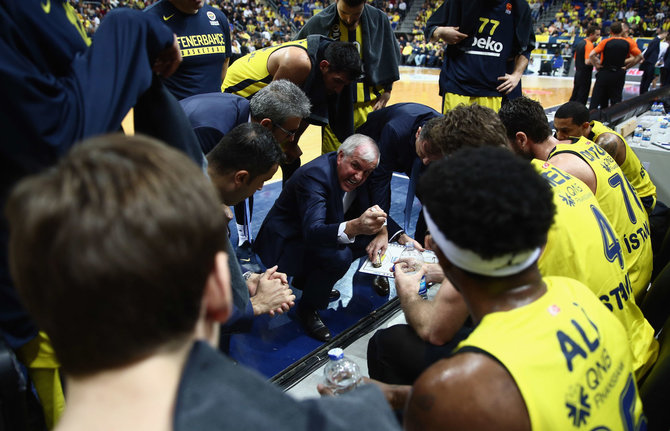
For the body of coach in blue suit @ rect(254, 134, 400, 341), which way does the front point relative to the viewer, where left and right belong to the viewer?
facing the viewer and to the right of the viewer

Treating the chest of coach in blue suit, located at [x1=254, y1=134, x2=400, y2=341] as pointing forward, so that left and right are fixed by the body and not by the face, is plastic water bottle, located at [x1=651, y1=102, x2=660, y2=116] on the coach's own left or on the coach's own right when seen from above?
on the coach's own left

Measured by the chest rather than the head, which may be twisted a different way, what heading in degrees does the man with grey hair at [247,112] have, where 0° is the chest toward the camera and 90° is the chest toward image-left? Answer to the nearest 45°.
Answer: approximately 270°

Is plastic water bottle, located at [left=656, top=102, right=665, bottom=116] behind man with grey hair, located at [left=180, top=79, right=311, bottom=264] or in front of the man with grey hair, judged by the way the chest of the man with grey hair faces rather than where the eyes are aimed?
in front

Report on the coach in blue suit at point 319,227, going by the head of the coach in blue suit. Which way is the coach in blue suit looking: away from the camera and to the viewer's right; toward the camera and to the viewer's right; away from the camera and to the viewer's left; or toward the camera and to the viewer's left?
toward the camera and to the viewer's right

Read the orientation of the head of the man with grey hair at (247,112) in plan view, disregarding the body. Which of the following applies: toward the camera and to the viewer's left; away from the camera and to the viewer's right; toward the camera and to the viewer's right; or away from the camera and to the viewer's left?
toward the camera and to the viewer's right

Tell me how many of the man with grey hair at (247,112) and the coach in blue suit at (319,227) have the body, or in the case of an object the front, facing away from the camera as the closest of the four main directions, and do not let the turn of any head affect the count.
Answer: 0

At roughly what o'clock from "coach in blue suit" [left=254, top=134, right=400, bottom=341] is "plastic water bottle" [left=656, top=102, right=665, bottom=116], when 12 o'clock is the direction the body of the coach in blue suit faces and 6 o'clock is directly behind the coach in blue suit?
The plastic water bottle is roughly at 9 o'clock from the coach in blue suit.

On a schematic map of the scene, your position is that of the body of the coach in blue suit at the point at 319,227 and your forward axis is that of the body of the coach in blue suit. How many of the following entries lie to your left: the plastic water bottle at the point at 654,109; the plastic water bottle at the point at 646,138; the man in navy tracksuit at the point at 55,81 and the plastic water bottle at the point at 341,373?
2

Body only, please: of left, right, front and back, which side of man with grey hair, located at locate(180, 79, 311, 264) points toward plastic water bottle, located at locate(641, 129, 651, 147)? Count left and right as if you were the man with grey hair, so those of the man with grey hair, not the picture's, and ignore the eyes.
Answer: front
